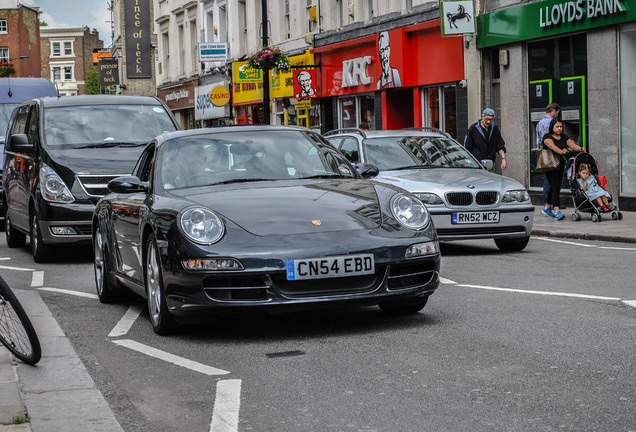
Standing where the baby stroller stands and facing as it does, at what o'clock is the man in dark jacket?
The man in dark jacket is roughly at 6 o'clock from the baby stroller.

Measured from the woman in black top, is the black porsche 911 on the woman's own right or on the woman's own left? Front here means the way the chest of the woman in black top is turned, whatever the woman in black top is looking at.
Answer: on the woman's own right

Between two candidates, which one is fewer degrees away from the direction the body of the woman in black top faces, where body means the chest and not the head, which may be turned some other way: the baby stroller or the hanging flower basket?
the baby stroller

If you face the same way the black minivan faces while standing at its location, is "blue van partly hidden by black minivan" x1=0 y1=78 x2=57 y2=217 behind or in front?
behind

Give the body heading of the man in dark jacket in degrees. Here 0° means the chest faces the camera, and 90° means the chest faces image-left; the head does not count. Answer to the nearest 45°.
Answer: approximately 0°

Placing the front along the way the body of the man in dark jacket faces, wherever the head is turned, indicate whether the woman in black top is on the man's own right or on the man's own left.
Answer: on the man's own left
